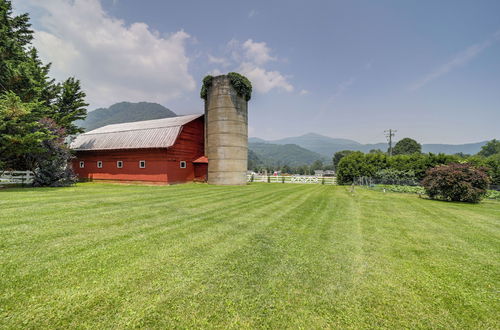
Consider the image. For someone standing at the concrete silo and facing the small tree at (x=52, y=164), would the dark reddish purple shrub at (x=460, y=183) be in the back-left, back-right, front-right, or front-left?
back-left
